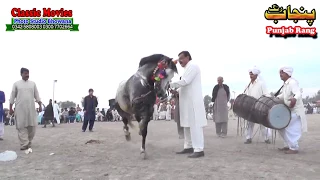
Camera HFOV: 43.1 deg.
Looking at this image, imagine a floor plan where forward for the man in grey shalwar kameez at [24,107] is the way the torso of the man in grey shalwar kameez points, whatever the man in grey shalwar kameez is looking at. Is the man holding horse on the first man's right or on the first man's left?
on the first man's left

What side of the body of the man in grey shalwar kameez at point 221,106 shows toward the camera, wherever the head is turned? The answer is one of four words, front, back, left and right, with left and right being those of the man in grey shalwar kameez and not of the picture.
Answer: front

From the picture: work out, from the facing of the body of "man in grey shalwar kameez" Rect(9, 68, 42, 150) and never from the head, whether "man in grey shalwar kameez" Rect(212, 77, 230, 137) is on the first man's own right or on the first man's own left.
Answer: on the first man's own left

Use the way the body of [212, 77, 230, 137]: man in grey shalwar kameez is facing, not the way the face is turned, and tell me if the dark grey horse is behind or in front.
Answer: in front

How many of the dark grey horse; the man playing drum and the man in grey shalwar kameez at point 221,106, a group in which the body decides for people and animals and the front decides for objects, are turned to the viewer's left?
1

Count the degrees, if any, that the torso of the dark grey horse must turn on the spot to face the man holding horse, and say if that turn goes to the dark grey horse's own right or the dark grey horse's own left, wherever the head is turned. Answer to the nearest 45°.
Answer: approximately 45° to the dark grey horse's own left

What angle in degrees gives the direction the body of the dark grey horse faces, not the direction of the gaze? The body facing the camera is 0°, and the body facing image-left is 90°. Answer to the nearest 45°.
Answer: approximately 315°

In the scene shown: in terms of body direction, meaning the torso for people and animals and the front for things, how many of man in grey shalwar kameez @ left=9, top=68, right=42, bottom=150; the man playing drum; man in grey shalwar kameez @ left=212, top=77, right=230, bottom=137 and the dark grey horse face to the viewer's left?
1

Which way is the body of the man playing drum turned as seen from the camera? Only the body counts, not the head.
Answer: to the viewer's left
